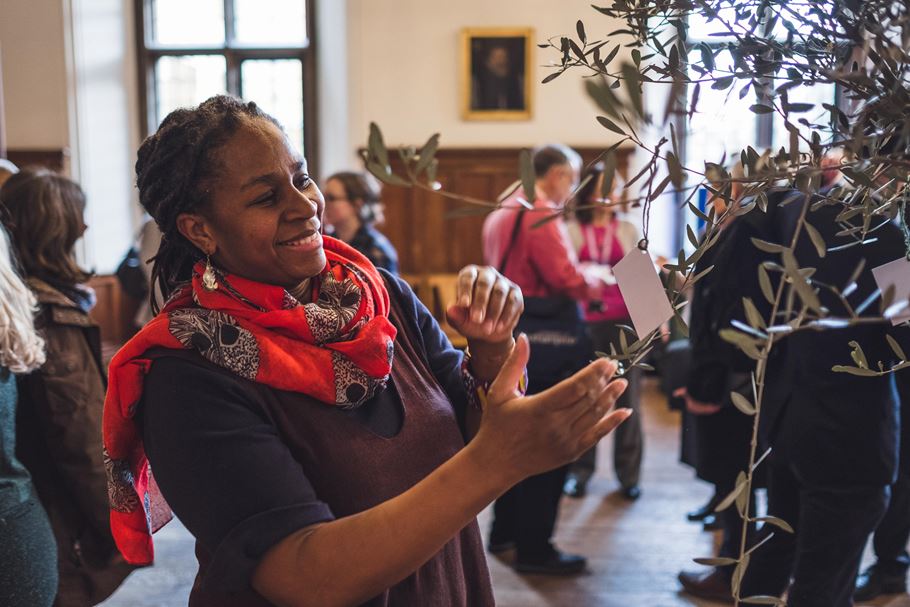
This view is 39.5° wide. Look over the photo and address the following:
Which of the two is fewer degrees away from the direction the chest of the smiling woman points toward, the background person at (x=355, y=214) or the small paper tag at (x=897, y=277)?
the small paper tag

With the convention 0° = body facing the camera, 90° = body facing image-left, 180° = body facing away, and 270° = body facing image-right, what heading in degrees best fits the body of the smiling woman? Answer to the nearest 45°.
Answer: approximately 315°

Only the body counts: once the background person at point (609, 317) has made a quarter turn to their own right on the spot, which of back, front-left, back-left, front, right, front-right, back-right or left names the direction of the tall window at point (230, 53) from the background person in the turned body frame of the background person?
front-right

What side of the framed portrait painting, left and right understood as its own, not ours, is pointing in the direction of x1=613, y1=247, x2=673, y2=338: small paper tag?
front

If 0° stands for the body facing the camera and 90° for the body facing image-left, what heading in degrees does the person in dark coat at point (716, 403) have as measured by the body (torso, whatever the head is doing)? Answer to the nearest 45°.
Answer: approximately 90°

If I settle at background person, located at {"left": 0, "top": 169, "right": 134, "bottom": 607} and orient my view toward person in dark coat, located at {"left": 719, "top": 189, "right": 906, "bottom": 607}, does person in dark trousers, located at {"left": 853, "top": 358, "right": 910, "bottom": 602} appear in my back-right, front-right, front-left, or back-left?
front-left

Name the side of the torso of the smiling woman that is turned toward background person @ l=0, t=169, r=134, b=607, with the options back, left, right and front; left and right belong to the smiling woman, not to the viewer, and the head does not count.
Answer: back

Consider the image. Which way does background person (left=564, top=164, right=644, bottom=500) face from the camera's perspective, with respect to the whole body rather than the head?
toward the camera

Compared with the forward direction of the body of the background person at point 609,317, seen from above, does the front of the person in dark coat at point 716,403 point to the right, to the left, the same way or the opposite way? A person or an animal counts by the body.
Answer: to the right
